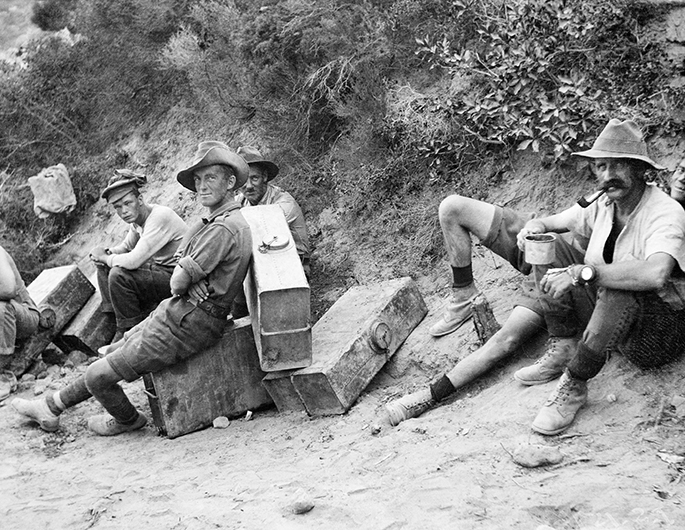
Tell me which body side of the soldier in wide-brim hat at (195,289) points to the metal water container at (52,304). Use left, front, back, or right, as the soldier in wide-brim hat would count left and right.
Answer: right

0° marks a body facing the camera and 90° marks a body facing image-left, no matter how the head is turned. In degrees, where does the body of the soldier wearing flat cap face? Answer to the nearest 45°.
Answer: approximately 45°

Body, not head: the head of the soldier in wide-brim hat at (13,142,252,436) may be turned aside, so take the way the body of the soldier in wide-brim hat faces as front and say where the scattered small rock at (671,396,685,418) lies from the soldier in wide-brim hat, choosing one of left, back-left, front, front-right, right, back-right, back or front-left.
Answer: back-left

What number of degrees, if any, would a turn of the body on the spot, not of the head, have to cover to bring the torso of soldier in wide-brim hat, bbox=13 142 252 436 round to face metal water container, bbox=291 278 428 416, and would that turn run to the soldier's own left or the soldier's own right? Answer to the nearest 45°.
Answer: approximately 180°

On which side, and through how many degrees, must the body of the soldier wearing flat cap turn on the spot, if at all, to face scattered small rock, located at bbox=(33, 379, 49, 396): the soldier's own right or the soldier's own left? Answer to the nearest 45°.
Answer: approximately 45° to the soldier's own right

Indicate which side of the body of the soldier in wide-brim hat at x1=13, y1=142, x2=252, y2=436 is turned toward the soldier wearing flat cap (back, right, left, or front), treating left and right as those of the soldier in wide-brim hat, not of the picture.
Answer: right

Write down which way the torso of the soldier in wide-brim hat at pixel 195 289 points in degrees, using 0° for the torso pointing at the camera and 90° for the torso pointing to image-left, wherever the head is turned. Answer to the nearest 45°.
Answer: approximately 90°

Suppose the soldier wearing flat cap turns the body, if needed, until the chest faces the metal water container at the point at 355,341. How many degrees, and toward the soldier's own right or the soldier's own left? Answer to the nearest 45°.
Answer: approximately 90° to the soldier's own left
